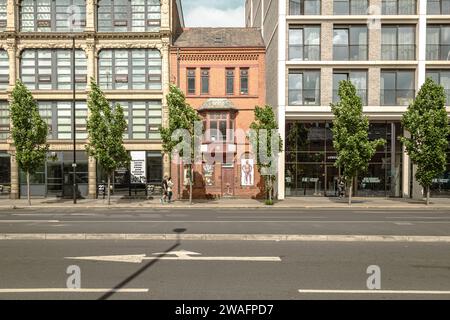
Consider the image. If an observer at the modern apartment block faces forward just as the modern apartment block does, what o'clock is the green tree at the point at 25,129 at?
The green tree is roughly at 2 o'clock from the modern apartment block.

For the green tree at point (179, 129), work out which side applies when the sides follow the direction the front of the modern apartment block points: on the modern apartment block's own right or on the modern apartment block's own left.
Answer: on the modern apartment block's own right

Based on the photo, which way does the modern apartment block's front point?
toward the camera

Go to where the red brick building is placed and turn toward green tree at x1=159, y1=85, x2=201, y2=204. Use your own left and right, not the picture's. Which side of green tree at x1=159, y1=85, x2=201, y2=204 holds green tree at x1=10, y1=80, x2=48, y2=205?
right

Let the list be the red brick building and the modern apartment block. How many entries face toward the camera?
2

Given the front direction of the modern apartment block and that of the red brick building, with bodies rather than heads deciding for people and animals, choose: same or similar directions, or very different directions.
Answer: same or similar directions

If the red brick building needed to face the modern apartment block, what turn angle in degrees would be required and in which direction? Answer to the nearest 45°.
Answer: approximately 90° to its left
